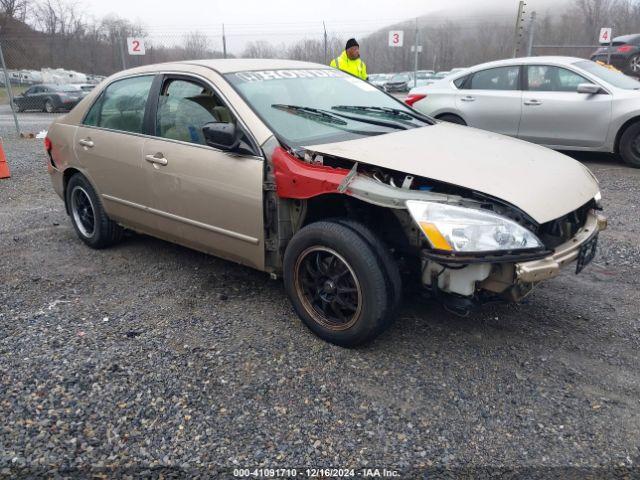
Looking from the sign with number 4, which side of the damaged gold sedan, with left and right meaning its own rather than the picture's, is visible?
left

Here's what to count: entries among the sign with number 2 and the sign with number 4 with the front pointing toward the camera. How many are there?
2

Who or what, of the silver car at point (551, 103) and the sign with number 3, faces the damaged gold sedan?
the sign with number 3

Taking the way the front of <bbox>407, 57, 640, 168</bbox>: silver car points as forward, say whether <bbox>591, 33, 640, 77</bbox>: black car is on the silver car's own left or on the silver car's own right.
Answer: on the silver car's own left

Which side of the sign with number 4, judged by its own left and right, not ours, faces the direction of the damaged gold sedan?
front

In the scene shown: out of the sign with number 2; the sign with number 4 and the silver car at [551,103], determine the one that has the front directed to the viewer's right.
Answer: the silver car

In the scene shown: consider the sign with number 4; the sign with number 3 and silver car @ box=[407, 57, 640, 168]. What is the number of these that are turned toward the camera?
2

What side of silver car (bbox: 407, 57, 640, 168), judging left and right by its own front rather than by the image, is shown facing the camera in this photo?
right

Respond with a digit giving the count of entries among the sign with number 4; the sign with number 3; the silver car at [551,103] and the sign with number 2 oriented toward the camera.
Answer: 3

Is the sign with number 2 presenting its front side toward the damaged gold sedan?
yes

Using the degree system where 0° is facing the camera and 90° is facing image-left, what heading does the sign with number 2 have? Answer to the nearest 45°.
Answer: approximately 0°

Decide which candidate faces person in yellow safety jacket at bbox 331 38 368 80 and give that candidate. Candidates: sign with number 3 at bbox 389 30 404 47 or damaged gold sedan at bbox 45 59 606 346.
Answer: the sign with number 3

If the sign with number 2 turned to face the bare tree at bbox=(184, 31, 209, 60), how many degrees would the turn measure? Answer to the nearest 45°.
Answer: approximately 135° to its left
